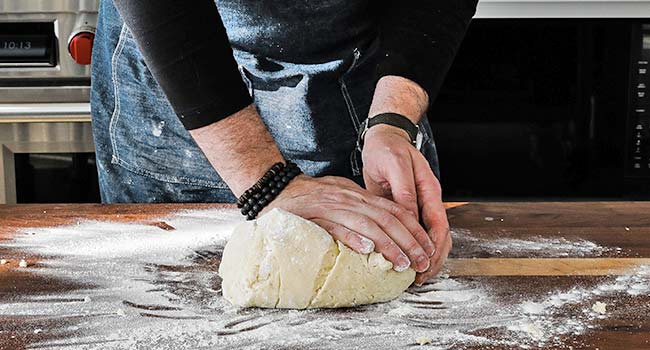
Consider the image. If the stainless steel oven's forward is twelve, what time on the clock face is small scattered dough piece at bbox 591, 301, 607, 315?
The small scattered dough piece is roughly at 11 o'clock from the stainless steel oven.

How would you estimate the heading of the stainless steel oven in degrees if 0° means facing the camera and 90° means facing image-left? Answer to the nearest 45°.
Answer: approximately 0°

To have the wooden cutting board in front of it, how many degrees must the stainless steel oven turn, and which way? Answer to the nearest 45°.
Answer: approximately 45° to its left

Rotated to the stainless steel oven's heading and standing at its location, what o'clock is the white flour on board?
The white flour on board is roughly at 11 o'clock from the stainless steel oven.

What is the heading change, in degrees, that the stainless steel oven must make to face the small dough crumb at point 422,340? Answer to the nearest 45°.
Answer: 0° — it already faces it
